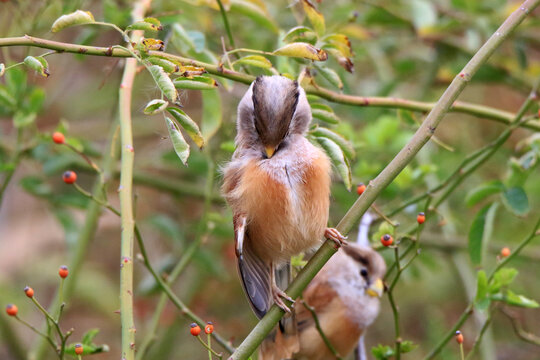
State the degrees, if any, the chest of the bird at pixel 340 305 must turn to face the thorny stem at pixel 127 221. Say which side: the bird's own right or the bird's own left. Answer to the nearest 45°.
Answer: approximately 90° to the bird's own right

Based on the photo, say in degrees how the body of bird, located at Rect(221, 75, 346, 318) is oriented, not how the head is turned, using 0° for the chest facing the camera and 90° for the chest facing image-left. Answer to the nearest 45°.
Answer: approximately 0°

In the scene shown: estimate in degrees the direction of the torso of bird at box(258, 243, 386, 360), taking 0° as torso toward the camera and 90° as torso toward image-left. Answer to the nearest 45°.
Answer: approximately 315°
